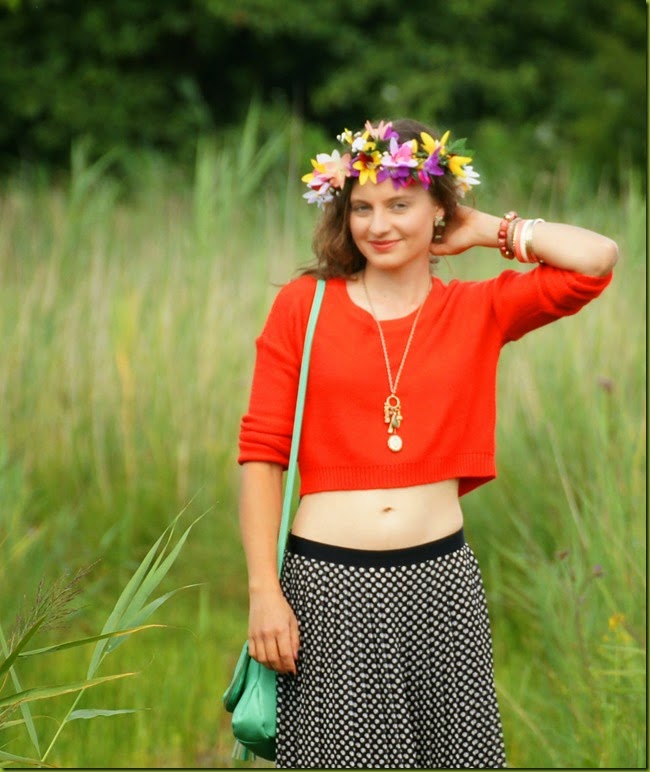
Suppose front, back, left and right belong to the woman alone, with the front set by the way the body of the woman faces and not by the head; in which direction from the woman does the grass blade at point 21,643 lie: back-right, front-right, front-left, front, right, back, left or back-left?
front-right

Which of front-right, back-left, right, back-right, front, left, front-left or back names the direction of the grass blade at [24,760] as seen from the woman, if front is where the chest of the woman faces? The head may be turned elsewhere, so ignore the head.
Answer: front-right

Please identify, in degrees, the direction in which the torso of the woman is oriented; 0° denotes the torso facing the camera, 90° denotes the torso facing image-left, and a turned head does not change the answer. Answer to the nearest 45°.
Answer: approximately 0°
